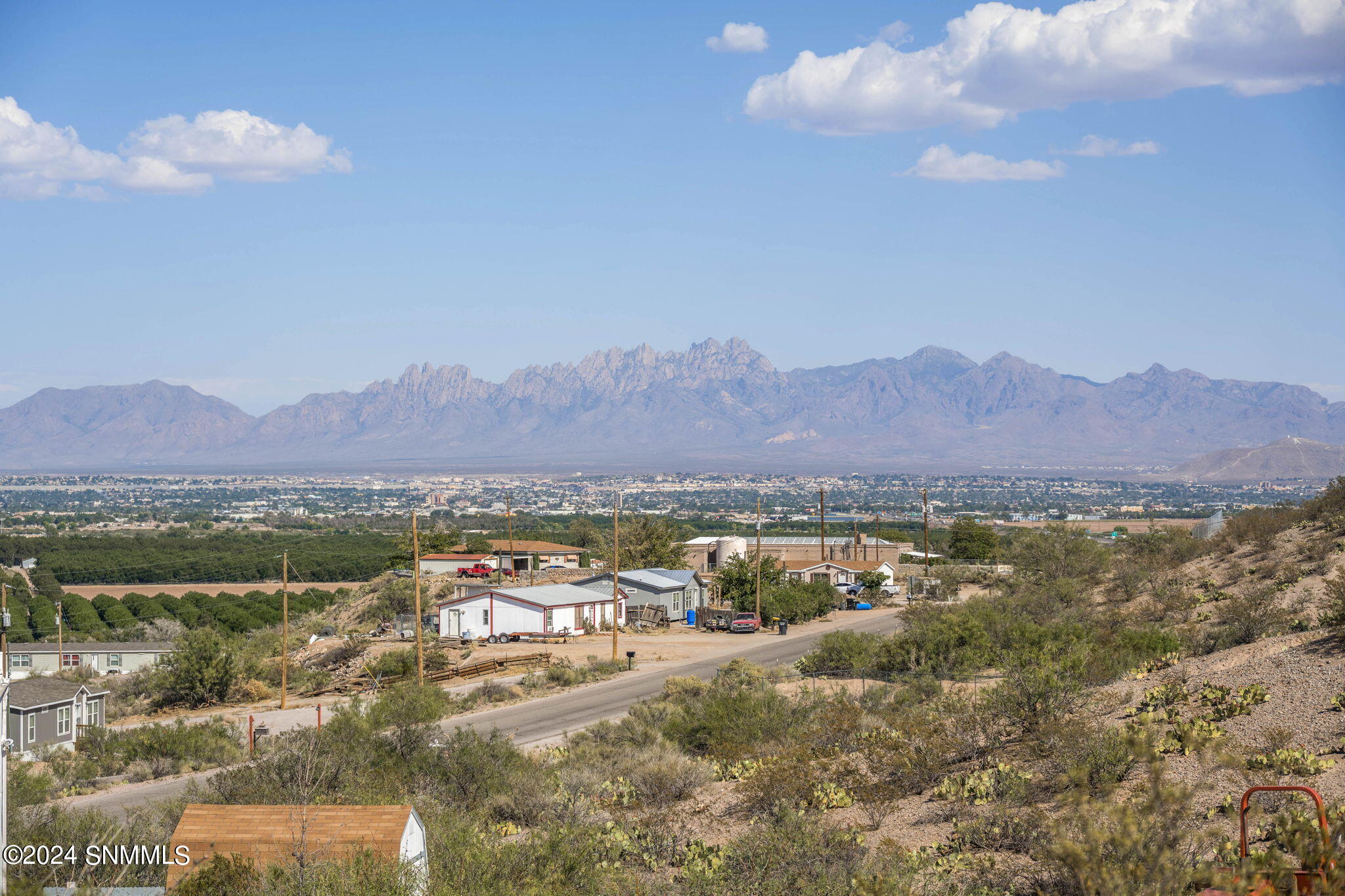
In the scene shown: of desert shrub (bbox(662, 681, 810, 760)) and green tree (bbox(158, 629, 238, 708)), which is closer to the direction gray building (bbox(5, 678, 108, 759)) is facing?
the desert shrub

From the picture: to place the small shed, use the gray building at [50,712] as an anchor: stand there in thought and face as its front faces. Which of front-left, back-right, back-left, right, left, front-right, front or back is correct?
front-right

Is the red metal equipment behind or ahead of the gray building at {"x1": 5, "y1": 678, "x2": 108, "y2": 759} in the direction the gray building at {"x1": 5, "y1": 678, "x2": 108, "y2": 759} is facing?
ahead

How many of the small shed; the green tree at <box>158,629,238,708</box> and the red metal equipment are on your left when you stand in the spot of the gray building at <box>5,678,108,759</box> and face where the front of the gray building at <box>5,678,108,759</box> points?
1

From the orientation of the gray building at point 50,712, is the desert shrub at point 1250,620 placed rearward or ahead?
ahead

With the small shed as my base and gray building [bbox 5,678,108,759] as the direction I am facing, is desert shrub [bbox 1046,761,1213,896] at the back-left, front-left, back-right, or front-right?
back-right

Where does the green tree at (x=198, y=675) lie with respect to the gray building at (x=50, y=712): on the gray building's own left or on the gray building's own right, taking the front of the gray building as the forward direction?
on the gray building's own left

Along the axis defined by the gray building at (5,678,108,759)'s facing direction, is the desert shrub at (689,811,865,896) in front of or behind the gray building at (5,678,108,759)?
in front
